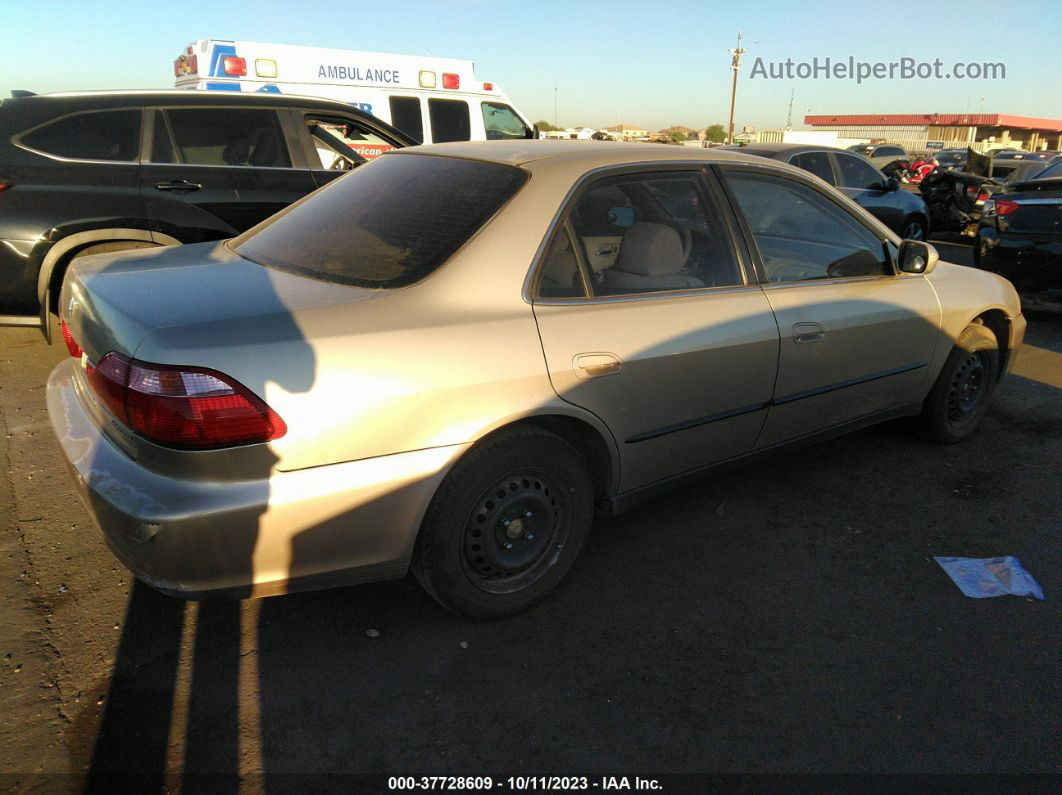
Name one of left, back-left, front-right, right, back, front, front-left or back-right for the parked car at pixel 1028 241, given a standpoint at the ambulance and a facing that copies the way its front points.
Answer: right

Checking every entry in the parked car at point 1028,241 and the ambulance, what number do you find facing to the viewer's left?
0

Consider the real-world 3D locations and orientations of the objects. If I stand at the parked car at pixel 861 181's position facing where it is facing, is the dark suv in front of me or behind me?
behind

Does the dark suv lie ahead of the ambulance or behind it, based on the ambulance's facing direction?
behind

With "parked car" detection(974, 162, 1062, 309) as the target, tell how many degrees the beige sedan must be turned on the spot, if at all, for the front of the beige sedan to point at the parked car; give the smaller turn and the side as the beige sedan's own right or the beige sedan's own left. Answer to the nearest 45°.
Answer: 0° — it already faces it

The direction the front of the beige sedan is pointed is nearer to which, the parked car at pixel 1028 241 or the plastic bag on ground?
the parked car

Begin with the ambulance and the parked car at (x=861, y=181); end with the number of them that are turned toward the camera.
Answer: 0

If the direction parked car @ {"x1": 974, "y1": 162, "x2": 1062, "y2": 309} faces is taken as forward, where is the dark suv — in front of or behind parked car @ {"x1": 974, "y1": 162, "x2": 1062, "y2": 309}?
behind

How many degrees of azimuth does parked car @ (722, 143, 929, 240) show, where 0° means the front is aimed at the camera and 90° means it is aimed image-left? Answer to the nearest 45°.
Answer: approximately 225°

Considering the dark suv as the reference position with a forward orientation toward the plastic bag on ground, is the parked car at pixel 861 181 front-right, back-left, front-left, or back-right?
front-left

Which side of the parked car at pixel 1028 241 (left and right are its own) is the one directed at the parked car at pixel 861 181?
left

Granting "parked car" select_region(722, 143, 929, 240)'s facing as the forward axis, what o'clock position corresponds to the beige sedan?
The beige sedan is roughly at 5 o'clock from the parked car.

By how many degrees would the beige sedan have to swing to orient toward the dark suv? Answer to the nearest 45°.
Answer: approximately 90° to its left

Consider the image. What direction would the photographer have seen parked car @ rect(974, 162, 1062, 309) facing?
facing away from the viewer and to the right of the viewer

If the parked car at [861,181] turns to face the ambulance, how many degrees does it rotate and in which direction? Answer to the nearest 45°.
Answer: approximately 135° to its left

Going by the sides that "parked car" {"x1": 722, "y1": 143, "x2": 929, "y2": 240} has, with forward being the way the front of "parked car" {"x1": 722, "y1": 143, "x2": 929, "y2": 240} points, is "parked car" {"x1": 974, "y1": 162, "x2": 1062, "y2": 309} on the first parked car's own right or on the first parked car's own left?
on the first parked car's own right

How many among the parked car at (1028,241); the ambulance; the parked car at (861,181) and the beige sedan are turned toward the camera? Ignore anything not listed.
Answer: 0
